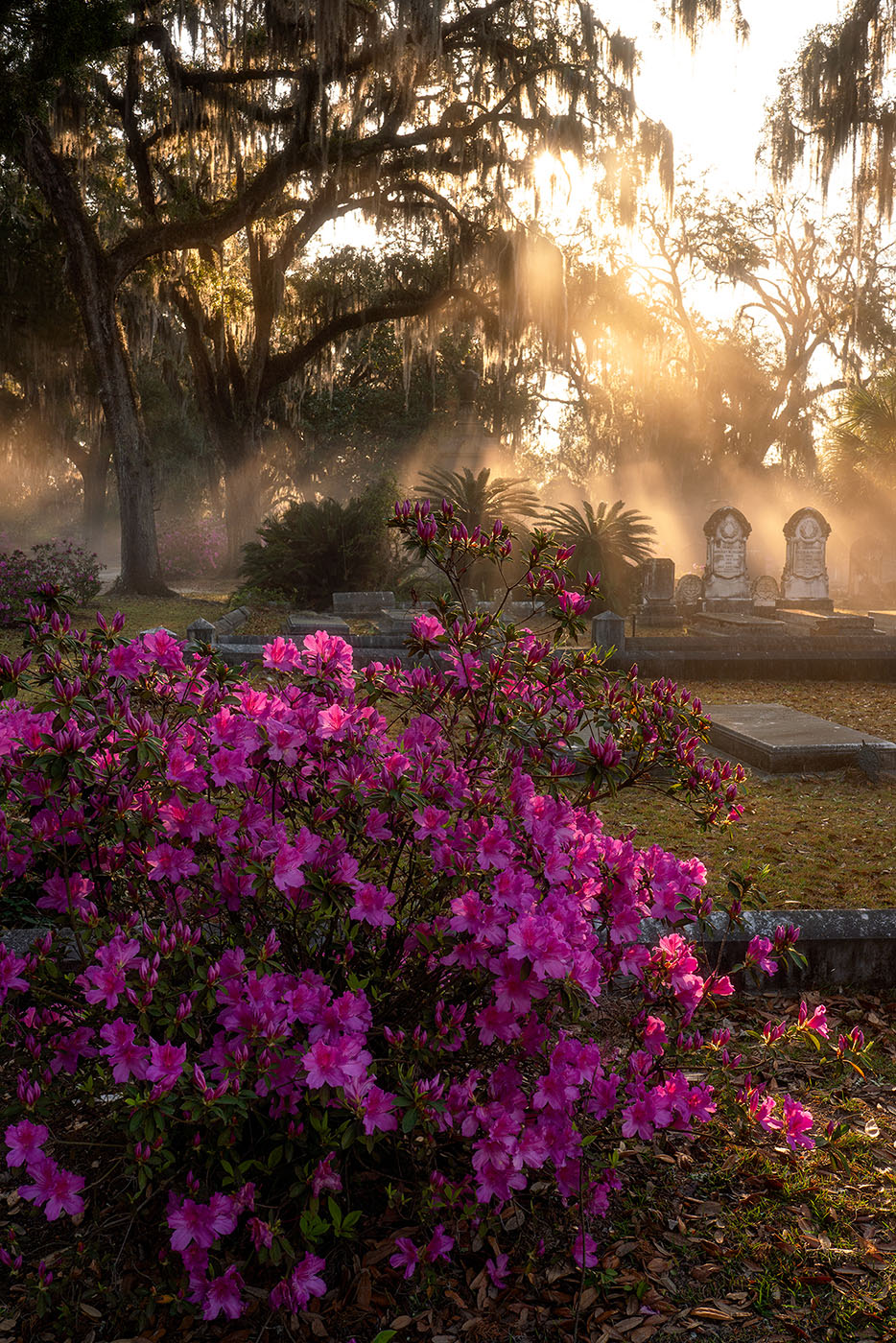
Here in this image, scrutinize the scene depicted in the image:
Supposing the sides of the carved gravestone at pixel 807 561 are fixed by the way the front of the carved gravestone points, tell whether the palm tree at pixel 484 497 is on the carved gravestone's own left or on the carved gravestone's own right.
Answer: on the carved gravestone's own right

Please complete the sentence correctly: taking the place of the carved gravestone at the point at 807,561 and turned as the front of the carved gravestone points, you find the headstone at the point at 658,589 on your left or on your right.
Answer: on your right

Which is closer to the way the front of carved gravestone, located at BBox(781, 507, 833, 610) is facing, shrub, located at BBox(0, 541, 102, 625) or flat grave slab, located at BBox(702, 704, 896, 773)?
the flat grave slab

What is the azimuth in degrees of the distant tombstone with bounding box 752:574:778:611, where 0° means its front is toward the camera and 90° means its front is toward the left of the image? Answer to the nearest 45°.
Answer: approximately 0°

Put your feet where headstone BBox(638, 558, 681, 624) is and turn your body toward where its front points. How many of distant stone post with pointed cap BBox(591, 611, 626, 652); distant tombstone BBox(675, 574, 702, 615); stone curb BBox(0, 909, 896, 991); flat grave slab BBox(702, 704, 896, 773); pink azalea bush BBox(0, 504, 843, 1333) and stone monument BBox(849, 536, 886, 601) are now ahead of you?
4

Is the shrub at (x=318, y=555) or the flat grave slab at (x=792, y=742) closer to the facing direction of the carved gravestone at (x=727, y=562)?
the flat grave slab

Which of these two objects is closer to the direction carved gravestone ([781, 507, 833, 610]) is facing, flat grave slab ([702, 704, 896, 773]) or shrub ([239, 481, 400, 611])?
the flat grave slab
